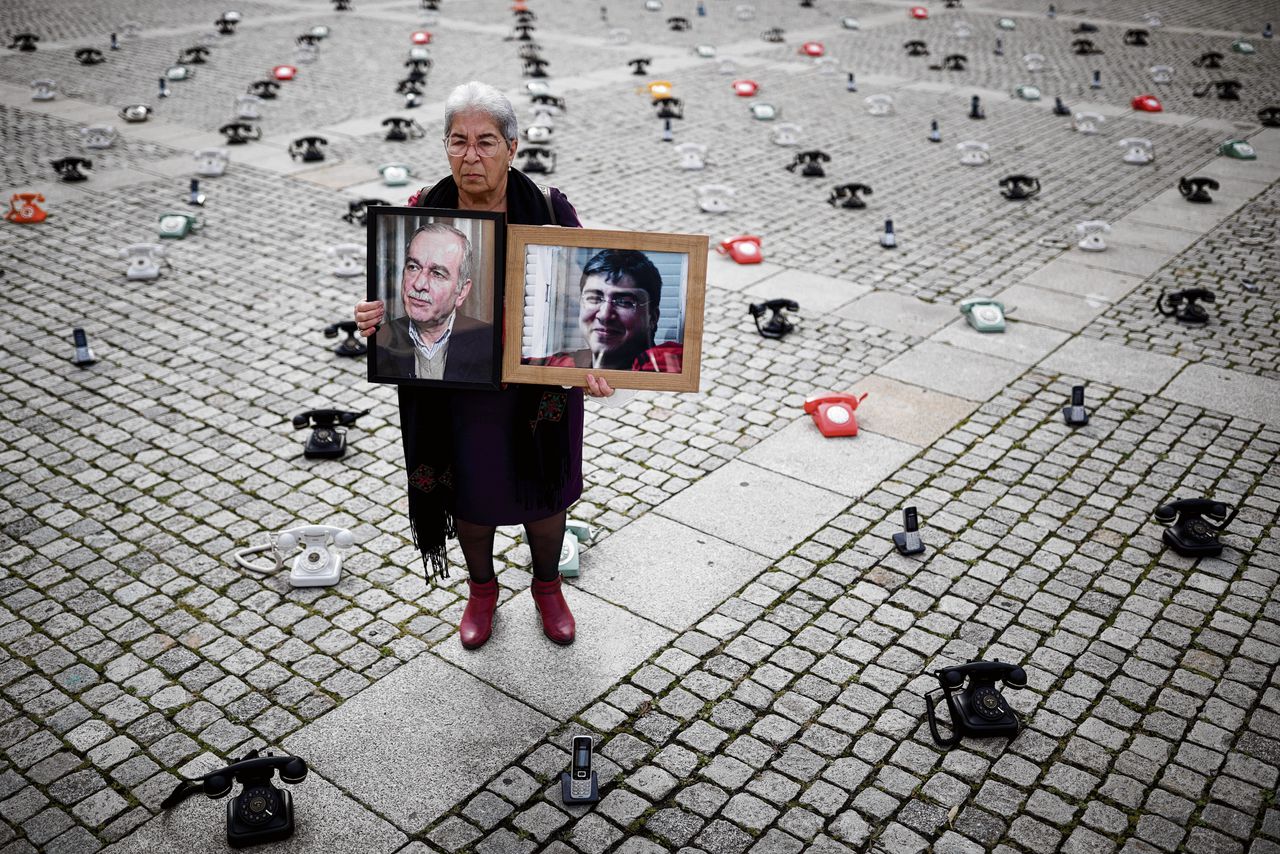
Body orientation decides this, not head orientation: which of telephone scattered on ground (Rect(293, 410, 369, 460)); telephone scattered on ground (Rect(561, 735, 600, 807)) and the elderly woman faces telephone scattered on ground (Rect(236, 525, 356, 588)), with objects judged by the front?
telephone scattered on ground (Rect(293, 410, 369, 460))

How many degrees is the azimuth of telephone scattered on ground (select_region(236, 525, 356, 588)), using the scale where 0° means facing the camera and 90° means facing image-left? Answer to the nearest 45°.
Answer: approximately 0°

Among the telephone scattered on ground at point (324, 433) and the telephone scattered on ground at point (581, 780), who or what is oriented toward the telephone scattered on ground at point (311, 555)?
the telephone scattered on ground at point (324, 433)

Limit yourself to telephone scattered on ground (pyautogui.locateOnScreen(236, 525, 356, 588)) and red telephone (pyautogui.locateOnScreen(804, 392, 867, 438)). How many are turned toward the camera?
2

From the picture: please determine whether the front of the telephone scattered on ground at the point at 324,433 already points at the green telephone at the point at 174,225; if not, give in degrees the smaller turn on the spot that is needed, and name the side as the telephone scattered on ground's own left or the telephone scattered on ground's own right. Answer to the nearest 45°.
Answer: approximately 180°

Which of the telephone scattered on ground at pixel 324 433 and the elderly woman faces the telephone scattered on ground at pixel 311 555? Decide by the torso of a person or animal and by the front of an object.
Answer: the telephone scattered on ground at pixel 324 433
